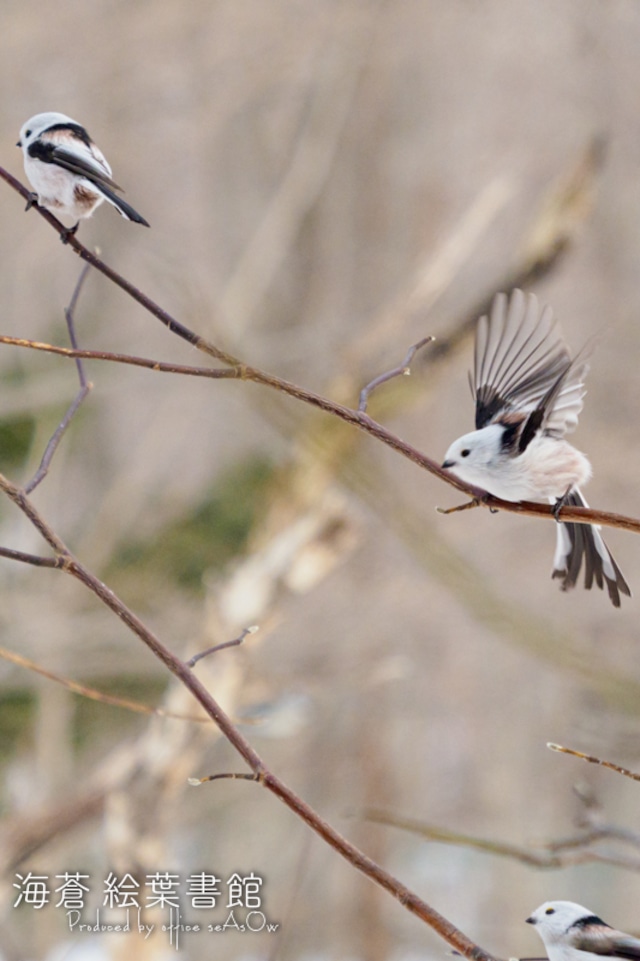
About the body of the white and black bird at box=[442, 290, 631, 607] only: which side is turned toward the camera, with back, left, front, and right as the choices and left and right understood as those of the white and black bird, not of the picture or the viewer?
left

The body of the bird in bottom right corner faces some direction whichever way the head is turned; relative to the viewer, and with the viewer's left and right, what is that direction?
facing to the left of the viewer

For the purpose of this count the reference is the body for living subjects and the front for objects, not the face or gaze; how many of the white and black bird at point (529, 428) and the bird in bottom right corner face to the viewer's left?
2
